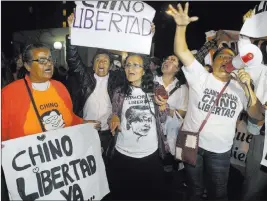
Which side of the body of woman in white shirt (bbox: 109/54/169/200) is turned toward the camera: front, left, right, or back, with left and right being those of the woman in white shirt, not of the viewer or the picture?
front

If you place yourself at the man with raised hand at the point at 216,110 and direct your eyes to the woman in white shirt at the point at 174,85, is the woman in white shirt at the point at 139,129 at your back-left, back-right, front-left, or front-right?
front-left

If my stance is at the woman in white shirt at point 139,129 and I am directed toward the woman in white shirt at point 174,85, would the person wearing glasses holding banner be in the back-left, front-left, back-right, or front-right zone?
back-left

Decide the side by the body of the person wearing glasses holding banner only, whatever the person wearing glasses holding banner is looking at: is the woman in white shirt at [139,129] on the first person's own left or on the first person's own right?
on the first person's own left

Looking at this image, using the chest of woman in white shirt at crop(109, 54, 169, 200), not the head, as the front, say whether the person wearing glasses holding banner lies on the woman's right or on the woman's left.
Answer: on the woman's right

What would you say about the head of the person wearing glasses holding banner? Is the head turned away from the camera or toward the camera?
toward the camera

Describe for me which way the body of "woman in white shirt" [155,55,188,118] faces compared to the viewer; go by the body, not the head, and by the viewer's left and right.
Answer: facing the viewer and to the left of the viewer

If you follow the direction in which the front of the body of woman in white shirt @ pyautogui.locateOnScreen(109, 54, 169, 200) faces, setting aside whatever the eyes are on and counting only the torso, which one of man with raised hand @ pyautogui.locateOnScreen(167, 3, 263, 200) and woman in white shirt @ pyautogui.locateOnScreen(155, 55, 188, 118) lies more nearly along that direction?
the man with raised hand

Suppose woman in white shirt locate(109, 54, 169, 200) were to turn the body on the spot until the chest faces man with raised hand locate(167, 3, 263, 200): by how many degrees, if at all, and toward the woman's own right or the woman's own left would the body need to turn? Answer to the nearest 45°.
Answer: approximately 90° to the woman's own left

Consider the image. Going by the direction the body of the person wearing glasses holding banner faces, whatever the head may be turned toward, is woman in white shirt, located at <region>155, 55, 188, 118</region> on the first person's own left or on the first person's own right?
on the first person's own left

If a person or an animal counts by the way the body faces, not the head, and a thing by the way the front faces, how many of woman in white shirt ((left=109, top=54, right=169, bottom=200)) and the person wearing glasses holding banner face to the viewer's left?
0

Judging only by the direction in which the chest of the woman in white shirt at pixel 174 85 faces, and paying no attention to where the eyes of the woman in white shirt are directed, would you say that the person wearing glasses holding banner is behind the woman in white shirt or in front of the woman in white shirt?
in front
